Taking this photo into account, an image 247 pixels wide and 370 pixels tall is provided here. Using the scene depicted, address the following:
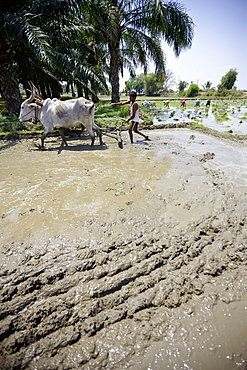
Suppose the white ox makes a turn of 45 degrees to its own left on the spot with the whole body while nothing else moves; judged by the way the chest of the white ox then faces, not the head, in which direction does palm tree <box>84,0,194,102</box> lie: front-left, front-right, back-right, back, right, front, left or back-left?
back

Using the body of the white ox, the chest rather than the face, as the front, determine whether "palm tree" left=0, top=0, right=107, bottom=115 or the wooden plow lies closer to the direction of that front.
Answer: the palm tree

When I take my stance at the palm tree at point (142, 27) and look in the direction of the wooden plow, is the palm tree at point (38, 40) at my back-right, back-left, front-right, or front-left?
front-right

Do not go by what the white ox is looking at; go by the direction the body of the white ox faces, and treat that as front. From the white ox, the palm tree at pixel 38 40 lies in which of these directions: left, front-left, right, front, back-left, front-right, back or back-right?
right

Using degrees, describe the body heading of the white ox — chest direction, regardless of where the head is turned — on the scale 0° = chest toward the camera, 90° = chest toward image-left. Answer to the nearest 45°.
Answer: approximately 90°

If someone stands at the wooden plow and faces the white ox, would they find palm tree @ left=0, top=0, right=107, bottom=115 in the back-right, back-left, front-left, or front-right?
front-right

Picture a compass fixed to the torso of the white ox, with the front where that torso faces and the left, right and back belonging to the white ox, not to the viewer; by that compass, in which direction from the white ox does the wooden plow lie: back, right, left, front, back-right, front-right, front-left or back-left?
back
